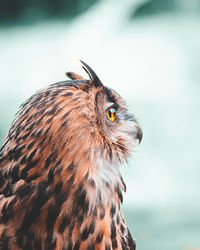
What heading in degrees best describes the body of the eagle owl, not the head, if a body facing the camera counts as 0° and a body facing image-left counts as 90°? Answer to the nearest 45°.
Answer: approximately 270°
